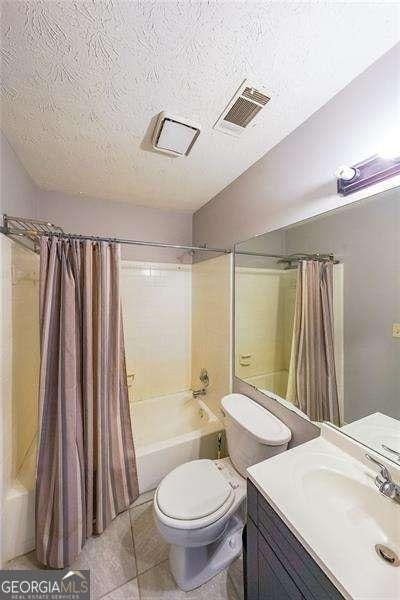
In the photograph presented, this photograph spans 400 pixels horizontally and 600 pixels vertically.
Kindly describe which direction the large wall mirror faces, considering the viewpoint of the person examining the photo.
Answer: facing the viewer and to the left of the viewer

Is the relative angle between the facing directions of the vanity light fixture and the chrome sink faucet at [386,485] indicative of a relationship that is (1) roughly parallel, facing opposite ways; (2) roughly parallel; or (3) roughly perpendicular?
roughly parallel

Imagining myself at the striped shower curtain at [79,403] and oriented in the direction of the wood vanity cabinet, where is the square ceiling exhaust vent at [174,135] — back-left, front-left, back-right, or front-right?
front-left

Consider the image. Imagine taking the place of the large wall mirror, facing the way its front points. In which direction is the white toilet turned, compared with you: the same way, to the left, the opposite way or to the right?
the same way

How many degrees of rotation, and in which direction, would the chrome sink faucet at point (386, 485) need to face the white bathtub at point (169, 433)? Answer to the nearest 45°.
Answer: approximately 45° to its right

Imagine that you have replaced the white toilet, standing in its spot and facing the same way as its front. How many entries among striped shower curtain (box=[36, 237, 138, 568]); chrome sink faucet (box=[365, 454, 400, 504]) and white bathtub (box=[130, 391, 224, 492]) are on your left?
1

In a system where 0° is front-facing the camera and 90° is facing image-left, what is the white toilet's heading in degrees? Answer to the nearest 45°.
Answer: approximately 45°

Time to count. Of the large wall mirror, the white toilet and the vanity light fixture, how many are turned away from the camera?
0

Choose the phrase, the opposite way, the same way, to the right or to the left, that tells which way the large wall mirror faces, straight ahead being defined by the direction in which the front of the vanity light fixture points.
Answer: the same way

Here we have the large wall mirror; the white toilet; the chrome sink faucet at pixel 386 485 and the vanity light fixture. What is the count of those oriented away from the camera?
0
